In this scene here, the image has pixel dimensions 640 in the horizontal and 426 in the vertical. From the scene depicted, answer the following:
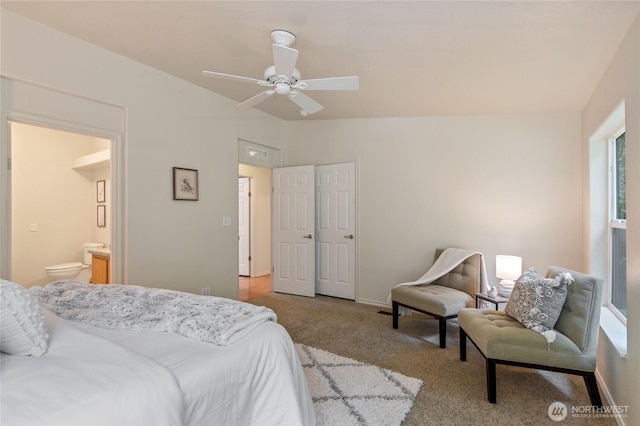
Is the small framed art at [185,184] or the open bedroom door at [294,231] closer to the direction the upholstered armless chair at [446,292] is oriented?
the small framed art

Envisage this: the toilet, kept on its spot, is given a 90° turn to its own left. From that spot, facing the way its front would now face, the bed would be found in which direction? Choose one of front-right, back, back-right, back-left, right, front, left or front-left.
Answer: front

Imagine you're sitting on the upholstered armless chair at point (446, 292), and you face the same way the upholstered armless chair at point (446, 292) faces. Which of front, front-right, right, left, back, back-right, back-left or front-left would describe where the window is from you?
back-left

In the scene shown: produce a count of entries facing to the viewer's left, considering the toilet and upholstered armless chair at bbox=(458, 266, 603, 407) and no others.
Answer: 2

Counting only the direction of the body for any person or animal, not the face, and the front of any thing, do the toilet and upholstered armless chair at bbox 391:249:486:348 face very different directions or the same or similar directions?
same or similar directions

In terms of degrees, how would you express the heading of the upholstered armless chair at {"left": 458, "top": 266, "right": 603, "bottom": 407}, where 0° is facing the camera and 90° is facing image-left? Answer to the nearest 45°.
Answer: approximately 90°

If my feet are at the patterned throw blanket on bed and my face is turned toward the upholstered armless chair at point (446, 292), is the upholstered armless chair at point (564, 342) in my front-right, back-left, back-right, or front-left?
front-right

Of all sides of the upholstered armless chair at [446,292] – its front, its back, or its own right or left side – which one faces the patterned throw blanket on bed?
front

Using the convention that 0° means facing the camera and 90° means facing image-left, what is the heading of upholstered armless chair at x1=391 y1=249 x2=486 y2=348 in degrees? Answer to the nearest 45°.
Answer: approximately 45°

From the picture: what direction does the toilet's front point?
to the viewer's left

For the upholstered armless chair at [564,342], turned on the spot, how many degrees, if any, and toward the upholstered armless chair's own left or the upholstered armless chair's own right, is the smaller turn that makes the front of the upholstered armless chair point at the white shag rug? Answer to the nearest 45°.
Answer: approximately 45° to the upholstered armless chair's own left

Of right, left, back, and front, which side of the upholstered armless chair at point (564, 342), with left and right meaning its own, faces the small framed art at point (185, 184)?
front
